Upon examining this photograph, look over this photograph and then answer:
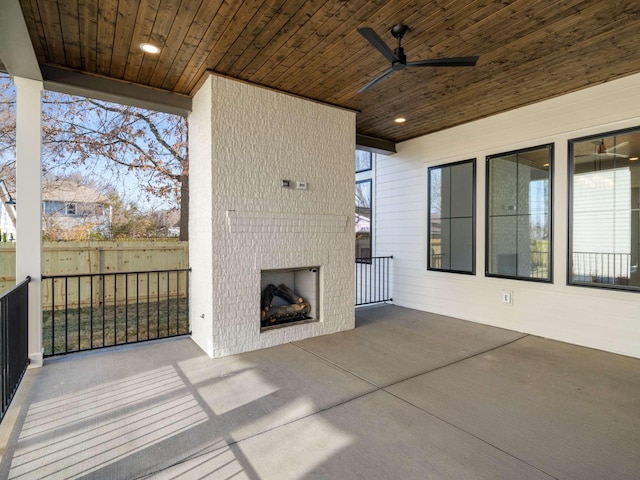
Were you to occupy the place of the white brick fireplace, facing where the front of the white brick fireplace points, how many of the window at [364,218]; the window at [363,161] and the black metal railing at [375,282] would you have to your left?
3

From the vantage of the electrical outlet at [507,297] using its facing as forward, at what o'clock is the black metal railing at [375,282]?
The black metal railing is roughly at 2 o'clock from the electrical outlet.

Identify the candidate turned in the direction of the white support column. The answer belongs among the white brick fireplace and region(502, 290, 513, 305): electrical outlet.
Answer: the electrical outlet

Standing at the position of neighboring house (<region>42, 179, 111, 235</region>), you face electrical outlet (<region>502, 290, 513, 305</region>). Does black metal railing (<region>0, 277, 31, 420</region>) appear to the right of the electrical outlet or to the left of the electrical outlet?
right

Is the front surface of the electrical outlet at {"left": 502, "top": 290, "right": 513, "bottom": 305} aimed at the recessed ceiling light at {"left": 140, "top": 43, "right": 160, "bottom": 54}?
yes

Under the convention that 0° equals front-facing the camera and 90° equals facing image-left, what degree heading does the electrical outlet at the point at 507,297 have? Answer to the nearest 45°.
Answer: approximately 45°

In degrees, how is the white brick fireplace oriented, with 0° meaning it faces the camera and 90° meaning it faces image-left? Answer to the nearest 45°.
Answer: approximately 315°

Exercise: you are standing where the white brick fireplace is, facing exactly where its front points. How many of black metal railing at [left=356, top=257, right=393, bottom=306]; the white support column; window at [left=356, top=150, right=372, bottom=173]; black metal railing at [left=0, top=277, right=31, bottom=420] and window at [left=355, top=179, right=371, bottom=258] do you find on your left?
3

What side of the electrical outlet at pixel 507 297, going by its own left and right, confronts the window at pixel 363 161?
right
